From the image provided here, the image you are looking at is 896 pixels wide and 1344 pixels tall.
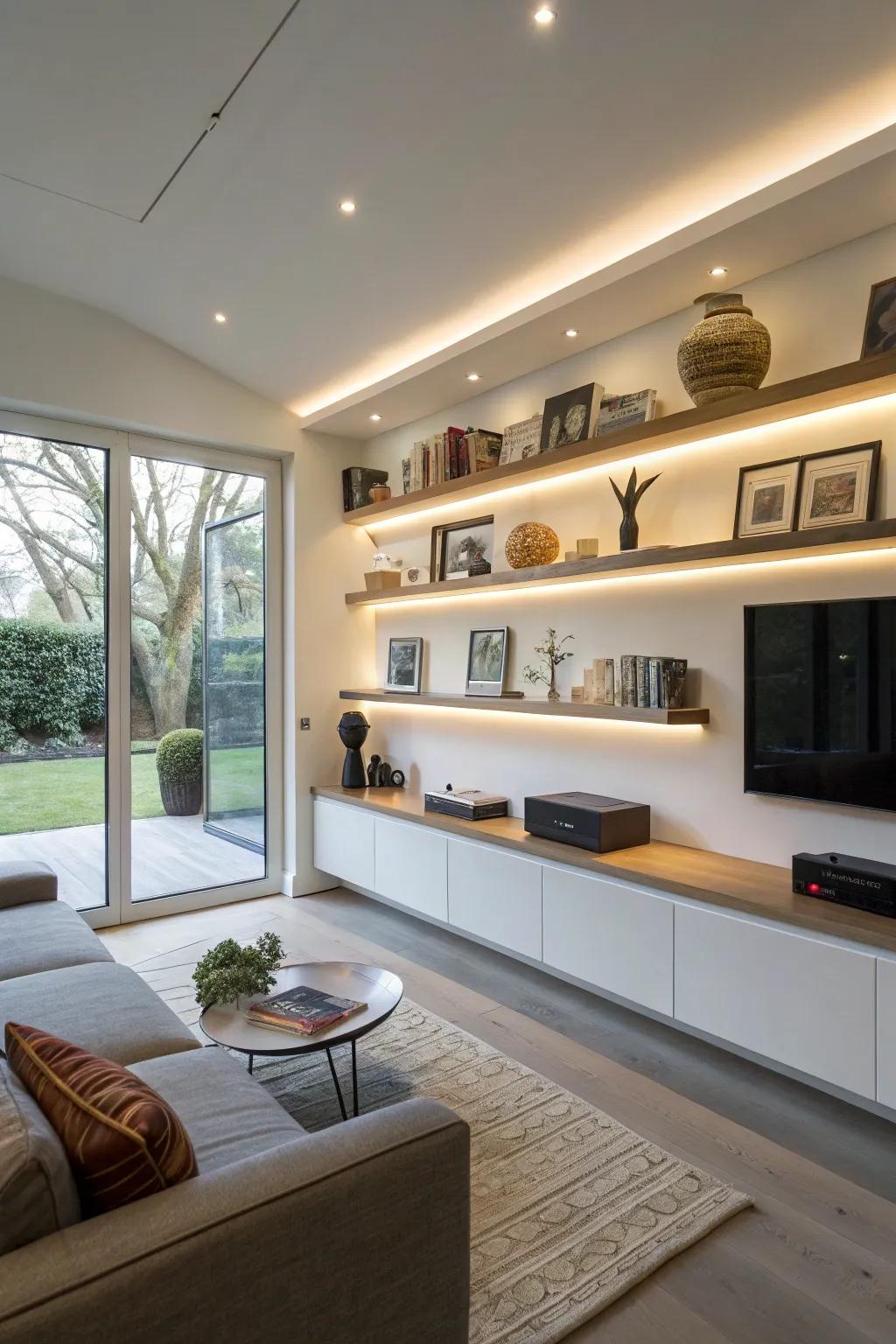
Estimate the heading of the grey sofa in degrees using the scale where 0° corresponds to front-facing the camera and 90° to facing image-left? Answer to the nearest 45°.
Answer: approximately 225°

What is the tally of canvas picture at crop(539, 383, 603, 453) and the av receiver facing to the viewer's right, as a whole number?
0

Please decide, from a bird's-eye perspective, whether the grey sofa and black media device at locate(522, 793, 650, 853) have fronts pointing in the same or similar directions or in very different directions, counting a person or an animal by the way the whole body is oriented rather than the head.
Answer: very different directions

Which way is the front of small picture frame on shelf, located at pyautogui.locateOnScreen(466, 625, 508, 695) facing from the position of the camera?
facing the viewer and to the left of the viewer

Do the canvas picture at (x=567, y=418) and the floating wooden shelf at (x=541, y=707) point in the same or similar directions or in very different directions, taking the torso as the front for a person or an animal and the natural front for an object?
same or similar directions

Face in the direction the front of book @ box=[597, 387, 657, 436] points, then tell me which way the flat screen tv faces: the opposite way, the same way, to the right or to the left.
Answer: the same way

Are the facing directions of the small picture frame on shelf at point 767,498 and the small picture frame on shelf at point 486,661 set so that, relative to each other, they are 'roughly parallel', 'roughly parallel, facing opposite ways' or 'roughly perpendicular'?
roughly parallel

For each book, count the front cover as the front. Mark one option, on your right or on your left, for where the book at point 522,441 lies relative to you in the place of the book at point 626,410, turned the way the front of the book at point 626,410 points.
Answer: on your right

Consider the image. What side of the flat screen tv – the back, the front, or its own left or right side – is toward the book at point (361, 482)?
right

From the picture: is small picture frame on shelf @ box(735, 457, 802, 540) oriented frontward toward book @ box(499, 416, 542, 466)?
no

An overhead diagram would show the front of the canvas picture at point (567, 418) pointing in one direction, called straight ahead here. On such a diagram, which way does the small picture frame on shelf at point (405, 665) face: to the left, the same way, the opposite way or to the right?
the same way

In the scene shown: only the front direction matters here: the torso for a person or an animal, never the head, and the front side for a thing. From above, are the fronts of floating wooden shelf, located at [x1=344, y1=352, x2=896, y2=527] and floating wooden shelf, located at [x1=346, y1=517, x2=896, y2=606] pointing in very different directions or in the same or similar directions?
same or similar directions

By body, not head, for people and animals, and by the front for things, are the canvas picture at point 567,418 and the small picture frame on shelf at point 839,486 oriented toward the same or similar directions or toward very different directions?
same or similar directions
